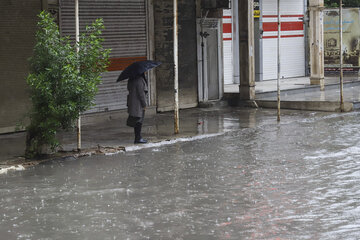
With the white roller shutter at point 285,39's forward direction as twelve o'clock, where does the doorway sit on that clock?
The doorway is roughly at 2 o'clock from the white roller shutter.

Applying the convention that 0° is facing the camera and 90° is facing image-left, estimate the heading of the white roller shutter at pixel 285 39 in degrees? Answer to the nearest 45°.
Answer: approximately 315°

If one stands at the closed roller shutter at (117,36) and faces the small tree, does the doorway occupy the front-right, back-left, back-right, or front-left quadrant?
back-left

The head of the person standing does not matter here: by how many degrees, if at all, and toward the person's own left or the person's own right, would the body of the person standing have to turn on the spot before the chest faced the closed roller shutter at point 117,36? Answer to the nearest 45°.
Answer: approximately 90° to the person's own left

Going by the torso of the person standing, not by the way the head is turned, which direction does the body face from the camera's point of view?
to the viewer's right

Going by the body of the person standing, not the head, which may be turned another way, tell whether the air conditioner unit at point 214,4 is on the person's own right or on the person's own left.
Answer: on the person's own left

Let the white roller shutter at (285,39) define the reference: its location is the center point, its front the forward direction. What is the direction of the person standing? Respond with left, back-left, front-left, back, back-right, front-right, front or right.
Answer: front-right

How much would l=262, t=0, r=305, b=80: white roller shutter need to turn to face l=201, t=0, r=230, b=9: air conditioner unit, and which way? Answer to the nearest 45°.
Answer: approximately 45° to its right

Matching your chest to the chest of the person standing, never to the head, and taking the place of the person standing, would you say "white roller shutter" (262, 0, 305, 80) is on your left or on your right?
on your left
